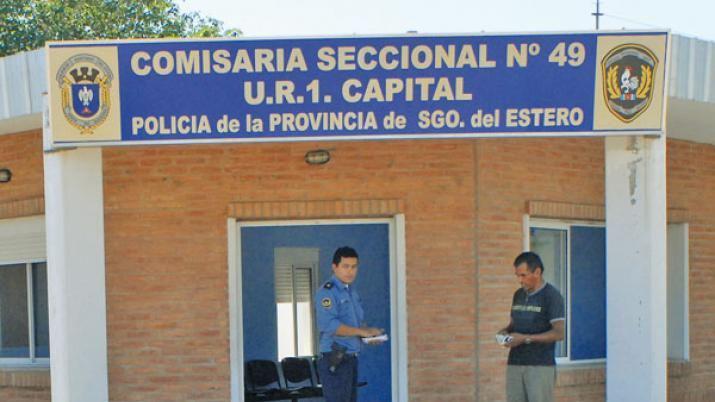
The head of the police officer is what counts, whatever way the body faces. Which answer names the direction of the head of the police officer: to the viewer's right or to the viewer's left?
to the viewer's right

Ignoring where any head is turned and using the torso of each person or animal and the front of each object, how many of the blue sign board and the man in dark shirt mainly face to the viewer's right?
0

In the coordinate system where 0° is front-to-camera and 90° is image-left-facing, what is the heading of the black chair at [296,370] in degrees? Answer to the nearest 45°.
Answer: approximately 315°

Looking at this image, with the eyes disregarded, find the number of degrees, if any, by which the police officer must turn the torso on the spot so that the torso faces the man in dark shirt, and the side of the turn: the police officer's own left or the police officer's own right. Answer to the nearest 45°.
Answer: approximately 45° to the police officer's own left

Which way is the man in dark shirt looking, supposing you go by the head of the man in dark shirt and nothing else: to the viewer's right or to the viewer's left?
to the viewer's left

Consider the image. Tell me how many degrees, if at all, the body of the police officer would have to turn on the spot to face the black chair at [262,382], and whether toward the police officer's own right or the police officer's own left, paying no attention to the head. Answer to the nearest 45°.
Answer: approximately 180°
